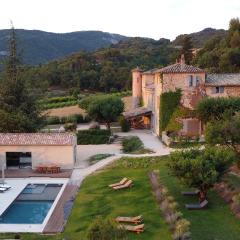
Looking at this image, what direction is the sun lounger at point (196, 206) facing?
to the viewer's left

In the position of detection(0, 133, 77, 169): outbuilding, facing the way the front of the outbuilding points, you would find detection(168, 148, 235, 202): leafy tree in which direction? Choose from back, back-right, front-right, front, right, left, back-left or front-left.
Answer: front-left

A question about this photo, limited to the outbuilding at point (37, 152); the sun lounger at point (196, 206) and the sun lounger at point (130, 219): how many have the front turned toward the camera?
1

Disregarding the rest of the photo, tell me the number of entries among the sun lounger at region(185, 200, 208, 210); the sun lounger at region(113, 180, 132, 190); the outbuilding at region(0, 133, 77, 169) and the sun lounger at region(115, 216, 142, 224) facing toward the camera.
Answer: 1

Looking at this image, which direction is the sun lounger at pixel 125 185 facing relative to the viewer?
to the viewer's left

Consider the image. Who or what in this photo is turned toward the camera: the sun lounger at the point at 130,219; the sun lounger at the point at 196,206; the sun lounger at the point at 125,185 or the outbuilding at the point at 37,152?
the outbuilding

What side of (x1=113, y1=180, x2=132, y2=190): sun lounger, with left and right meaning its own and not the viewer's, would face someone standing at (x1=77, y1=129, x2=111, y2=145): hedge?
right

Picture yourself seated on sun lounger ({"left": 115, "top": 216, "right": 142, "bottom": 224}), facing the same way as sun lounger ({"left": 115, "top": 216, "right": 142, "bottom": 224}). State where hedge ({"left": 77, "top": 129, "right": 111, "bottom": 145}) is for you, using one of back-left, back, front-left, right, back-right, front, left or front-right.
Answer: right

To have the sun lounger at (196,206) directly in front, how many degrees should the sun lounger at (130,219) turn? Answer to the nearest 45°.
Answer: approximately 135° to its right

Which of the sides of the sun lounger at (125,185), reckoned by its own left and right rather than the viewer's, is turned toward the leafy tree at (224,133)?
back

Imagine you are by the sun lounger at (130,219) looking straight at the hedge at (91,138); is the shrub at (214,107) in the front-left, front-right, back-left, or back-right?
front-right

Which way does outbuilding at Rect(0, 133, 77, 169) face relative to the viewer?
toward the camera

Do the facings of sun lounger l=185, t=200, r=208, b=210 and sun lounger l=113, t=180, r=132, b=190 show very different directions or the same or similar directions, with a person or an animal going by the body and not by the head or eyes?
same or similar directions
